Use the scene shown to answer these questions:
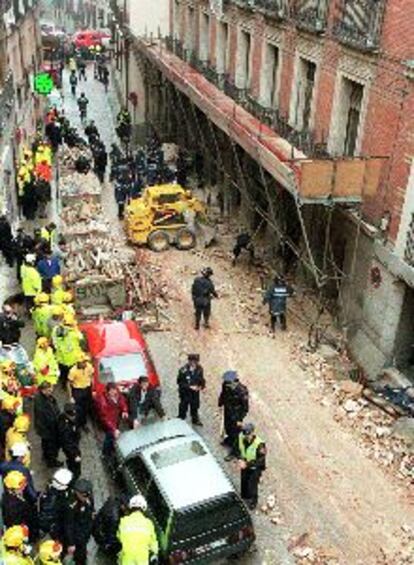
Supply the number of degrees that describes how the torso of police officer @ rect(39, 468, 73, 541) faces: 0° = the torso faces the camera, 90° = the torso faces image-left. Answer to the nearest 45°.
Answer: approximately 225°

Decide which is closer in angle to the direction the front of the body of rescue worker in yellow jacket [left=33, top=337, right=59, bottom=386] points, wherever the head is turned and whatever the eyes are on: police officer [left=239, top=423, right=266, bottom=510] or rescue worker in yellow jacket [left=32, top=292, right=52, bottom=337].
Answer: the police officer

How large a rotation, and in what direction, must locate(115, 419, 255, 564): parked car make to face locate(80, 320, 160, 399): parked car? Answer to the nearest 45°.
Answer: approximately 45° to its right

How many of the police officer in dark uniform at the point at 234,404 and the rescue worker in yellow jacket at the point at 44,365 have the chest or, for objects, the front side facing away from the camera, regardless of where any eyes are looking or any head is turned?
0

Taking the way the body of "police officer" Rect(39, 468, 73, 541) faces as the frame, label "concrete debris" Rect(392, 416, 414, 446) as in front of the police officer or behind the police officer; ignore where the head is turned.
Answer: in front

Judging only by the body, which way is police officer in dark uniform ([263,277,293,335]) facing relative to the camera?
away from the camera

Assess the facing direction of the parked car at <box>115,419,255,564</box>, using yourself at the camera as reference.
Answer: facing away from the viewer and to the left of the viewer

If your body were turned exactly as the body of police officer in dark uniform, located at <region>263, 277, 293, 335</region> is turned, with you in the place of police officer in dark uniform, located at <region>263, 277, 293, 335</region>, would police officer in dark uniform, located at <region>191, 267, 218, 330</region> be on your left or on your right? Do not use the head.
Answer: on your left

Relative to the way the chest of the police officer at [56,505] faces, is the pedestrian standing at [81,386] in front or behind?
in front

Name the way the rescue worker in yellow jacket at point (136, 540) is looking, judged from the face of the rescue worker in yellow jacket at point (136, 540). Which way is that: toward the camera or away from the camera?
away from the camera

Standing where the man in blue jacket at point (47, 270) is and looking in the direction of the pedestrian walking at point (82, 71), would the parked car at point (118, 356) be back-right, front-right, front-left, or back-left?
back-right

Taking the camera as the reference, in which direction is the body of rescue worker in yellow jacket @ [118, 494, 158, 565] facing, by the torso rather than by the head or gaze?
away from the camera

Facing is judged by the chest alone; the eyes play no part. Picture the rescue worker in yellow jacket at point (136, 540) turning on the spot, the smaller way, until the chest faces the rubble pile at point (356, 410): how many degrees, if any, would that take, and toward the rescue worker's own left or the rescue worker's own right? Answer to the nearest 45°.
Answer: approximately 45° to the rescue worker's own right

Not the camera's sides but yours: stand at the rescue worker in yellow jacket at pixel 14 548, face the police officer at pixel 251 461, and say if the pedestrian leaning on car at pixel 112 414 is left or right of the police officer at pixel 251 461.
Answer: left

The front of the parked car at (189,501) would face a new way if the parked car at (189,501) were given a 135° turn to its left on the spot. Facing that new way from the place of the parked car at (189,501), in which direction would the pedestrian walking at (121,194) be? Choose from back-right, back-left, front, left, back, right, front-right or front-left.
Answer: back
